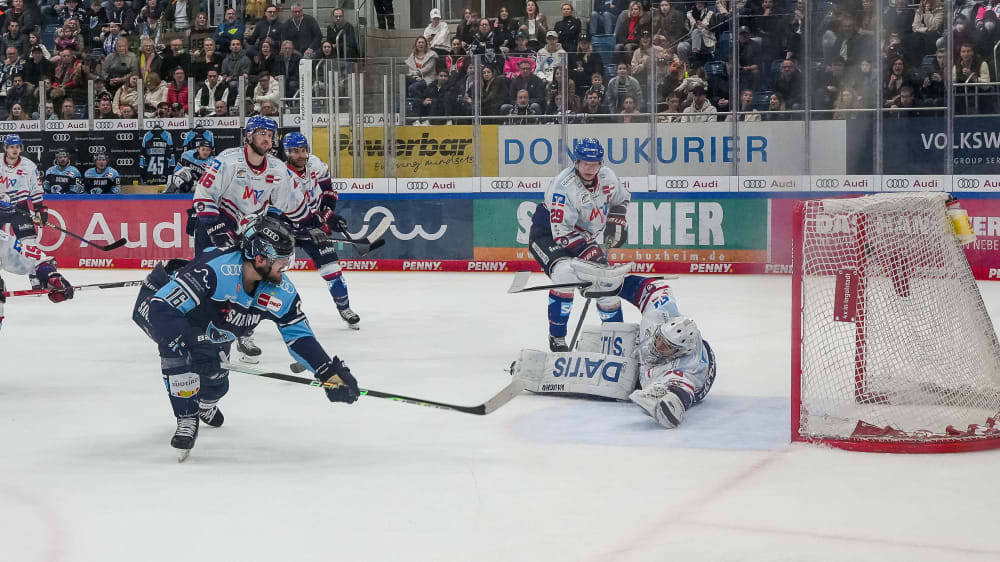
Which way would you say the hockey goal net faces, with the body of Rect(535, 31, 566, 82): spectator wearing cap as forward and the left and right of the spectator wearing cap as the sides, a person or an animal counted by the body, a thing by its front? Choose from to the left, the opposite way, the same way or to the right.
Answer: to the right

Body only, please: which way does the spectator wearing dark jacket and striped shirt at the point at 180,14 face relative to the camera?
toward the camera

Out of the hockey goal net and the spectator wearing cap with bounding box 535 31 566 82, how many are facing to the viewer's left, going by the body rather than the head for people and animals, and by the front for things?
1

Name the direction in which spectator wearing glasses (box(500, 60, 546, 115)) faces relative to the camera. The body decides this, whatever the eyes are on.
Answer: toward the camera

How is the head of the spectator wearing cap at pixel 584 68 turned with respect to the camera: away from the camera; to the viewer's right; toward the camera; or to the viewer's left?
toward the camera

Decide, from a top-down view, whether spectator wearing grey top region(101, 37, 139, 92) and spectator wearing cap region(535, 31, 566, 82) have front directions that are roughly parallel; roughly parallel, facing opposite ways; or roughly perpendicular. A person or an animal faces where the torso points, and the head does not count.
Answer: roughly parallel

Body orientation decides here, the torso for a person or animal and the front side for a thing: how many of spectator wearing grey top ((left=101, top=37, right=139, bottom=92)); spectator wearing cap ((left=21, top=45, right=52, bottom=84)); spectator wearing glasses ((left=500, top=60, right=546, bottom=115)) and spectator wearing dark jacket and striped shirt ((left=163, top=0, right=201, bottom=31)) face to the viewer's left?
0

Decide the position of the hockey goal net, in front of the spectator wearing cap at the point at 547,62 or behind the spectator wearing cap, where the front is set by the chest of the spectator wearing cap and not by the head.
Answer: in front

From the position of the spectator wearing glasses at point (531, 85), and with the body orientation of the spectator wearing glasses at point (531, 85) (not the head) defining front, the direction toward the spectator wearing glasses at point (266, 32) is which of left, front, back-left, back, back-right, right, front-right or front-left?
back-right

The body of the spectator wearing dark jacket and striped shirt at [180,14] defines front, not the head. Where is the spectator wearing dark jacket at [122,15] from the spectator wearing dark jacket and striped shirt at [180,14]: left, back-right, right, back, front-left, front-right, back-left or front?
back-right

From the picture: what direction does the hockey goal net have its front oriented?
to the viewer's left

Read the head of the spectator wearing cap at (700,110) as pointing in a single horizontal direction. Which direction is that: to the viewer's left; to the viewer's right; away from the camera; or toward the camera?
toward the camera
